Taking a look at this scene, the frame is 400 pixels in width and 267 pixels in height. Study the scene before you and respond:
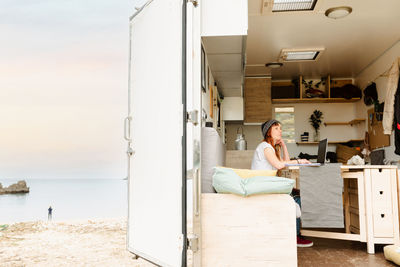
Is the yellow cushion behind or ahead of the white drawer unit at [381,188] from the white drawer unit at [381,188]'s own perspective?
ahead

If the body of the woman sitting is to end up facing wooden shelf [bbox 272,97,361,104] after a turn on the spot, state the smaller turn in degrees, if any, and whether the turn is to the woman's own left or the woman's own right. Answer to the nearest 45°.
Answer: approximately 90° to the woman's own left

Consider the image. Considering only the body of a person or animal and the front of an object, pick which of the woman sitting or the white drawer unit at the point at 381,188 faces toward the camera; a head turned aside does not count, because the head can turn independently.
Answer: the white drawer unit

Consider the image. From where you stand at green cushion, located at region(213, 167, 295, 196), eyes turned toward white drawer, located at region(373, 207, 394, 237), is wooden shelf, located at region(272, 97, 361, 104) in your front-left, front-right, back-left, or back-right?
front-left

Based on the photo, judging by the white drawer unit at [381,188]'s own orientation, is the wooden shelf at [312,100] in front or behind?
behind

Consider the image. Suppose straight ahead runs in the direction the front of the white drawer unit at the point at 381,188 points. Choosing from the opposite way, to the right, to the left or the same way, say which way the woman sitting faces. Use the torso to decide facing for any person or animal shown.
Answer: to the left

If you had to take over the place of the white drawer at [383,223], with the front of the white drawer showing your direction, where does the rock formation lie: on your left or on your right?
on your right

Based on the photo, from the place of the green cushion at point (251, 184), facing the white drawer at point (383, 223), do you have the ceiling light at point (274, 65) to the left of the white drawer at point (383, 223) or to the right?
left

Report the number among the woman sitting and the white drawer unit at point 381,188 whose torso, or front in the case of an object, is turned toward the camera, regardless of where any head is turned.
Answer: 1

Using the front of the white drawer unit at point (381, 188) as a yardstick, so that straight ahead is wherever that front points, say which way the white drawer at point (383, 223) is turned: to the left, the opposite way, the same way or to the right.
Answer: the same way

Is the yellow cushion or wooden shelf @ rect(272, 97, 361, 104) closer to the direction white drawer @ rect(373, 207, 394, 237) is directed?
the yellow cushion

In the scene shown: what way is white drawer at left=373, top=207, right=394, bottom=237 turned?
toward the camera

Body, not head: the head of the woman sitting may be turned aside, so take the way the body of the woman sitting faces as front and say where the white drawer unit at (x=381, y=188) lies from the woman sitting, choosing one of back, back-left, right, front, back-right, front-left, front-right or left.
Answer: front

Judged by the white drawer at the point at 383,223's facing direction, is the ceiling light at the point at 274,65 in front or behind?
behind

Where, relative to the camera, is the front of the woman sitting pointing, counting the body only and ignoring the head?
to the viewer's right

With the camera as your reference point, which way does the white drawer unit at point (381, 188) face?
facing the viewer

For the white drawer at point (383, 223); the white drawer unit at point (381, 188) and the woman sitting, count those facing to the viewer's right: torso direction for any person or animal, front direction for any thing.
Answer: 1

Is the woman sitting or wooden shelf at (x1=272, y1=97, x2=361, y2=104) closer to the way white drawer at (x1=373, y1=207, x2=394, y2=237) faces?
the woman sitting

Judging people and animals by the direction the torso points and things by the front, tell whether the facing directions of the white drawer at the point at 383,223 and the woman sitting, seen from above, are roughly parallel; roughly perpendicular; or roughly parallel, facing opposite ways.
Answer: roughly perpendicular
